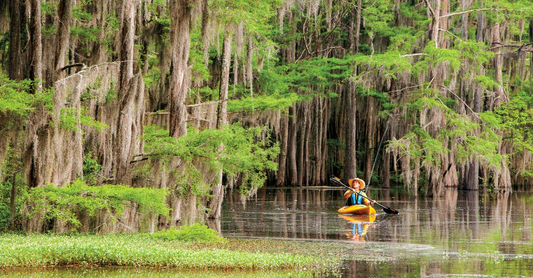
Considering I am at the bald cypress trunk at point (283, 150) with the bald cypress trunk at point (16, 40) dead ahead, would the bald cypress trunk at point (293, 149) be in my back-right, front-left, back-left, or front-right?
back-left

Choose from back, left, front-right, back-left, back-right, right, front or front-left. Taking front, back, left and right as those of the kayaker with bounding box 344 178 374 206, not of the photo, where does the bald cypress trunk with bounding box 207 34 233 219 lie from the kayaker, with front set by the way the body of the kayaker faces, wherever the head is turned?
front-right

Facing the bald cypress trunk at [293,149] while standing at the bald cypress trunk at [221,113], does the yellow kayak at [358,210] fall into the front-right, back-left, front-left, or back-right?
front-right

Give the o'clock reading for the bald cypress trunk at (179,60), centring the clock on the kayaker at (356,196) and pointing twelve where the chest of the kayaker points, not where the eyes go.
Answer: The bald cypress trunk is roughly at 1 o'clock from the kayaker.

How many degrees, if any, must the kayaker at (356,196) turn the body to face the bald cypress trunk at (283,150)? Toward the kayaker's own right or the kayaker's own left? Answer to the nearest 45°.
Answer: approximately 180°

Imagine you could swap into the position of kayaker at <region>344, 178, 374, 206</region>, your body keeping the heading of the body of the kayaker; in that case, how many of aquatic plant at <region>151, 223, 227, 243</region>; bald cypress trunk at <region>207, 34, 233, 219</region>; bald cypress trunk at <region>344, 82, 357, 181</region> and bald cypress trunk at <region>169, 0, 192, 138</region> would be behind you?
1

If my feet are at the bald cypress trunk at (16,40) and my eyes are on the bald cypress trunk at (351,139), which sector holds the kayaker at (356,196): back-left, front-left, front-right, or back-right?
front-right

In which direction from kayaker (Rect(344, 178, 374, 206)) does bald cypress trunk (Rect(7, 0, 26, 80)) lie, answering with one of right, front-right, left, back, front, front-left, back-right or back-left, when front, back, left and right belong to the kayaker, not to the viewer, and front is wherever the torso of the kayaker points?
front-right

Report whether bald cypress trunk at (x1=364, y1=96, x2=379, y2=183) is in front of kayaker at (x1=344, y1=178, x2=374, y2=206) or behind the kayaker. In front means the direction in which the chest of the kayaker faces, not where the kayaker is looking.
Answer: behind

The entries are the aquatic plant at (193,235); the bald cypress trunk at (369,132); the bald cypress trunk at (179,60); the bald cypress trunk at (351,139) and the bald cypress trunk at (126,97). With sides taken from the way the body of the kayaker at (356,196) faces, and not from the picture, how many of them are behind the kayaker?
2

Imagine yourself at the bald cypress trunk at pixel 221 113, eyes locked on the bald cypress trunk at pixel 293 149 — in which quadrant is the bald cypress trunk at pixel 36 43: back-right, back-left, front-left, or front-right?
back-left

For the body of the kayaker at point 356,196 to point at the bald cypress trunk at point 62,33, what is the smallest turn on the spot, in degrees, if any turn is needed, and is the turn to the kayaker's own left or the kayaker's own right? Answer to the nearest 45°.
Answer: approximately 45° to the kayaker's own right

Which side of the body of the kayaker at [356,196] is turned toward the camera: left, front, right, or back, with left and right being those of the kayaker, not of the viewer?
front

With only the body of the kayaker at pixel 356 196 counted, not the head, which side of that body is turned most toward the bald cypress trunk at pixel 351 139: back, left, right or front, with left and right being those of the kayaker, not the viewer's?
back
